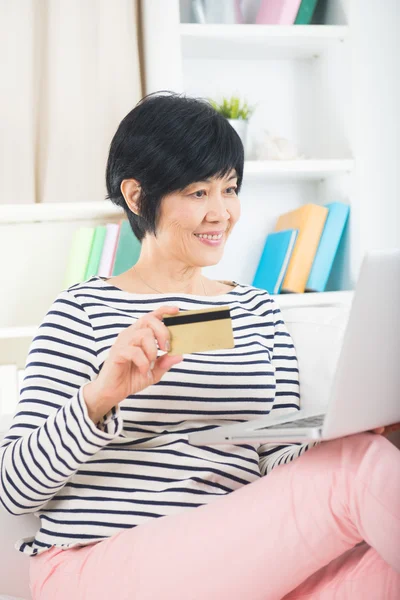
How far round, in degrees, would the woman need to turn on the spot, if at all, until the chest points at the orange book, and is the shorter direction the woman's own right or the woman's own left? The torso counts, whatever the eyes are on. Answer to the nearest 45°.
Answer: approximately 135° to the woman's own left

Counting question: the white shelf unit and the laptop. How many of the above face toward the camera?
1

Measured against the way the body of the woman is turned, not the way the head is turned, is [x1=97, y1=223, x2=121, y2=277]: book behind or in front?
behind

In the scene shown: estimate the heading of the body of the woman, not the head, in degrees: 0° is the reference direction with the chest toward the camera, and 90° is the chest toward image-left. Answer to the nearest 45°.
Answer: approximately 315°

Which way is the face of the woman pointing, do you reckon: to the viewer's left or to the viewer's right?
to the viewer's right

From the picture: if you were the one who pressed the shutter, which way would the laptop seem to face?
facing away from the viewer and to the left of the viewer

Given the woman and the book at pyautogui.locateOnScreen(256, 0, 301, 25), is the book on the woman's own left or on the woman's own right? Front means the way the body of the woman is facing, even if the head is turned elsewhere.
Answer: on the woman's own left

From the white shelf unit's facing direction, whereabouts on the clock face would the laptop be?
The laptop is roughly at 12 o'clock from the white shelf unit.
